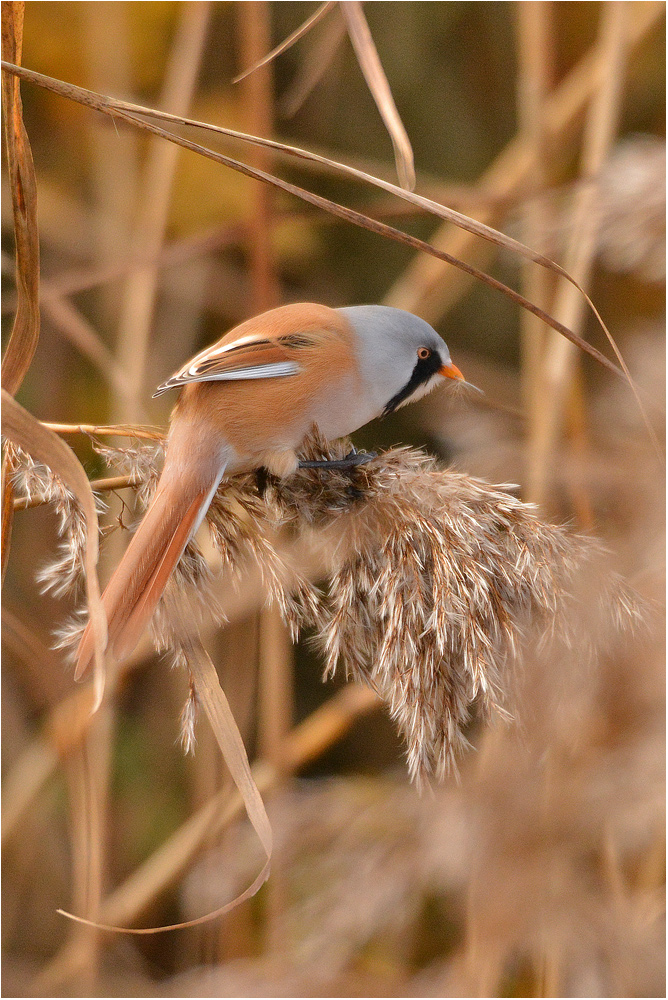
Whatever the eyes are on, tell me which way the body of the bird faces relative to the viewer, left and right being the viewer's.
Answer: facing to the right of the viewer

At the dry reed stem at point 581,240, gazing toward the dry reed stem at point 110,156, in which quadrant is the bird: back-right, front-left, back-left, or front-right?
front-left

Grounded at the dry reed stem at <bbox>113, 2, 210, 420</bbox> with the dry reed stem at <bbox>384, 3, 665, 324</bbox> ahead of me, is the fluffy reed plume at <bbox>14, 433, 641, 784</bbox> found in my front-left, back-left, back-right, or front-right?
front-right

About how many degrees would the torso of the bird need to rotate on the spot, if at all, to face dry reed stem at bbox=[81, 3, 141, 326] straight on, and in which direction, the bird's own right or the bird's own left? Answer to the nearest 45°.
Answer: approximately 135° to the bird's own left
